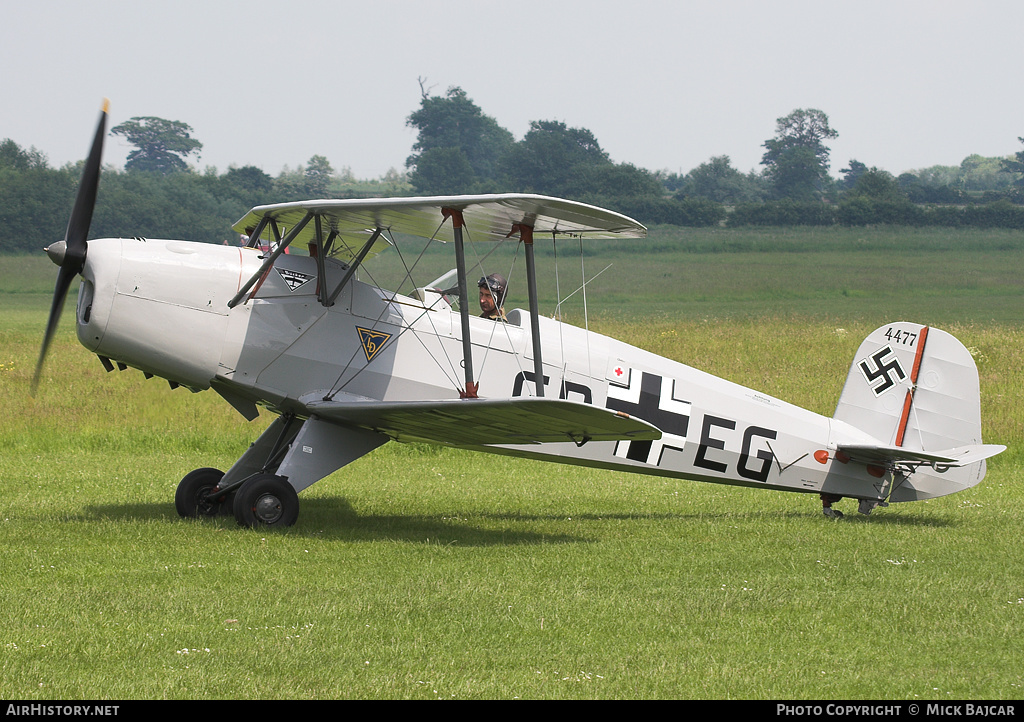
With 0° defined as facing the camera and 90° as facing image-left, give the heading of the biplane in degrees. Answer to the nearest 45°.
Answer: approximately 90°
